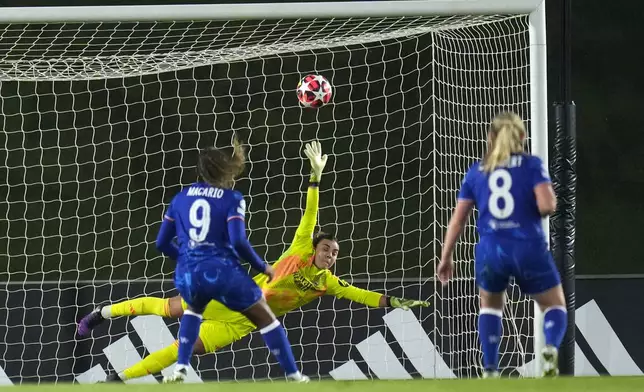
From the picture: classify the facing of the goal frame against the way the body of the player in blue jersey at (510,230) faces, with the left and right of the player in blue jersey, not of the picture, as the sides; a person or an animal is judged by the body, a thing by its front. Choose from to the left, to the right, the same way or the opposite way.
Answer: the opposite way

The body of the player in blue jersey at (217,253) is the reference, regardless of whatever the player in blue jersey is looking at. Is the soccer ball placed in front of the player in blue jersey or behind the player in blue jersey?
in front

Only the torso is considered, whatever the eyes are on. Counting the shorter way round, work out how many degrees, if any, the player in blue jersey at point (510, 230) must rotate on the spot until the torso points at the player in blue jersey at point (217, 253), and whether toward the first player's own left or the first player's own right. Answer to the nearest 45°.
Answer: approximately 90° to the first player's own left

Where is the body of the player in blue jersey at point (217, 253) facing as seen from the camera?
away from the camera

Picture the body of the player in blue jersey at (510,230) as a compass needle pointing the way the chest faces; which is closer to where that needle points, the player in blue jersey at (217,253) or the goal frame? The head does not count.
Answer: the goal frame

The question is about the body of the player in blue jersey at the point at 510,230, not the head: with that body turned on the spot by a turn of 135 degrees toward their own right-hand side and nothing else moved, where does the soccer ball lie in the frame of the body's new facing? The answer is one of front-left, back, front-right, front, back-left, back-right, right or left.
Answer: back

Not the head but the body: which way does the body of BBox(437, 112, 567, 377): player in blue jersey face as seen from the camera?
away from the camera

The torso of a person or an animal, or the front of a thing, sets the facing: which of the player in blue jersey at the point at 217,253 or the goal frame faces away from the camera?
the player in blue jersey

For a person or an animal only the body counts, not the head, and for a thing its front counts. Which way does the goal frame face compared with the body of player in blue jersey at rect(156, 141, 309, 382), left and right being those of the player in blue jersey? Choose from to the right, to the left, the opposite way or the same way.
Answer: the opposite way

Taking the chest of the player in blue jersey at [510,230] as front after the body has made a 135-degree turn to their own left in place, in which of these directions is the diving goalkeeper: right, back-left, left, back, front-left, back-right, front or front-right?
right

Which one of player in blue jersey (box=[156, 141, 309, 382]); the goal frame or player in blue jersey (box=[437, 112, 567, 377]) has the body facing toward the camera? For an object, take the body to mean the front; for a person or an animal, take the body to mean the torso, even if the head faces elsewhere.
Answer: the goal frame

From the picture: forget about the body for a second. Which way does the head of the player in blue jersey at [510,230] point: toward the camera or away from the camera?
away from the camera
